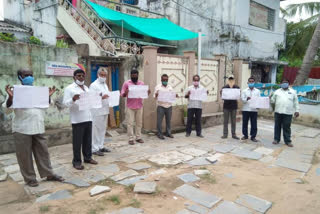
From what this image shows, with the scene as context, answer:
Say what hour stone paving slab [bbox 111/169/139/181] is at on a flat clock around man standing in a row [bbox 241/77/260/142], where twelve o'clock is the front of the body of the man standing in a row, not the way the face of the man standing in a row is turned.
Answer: The stone paving slab is roughly at 1 o'clock from the man standing in a row.

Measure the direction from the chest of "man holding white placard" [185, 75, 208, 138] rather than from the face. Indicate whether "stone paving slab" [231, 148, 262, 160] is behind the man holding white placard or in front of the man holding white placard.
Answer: in front

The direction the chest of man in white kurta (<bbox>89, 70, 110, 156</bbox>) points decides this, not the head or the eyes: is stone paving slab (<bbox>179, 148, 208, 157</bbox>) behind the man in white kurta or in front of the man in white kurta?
in front

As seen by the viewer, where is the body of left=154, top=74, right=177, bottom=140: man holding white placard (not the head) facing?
toward the camera

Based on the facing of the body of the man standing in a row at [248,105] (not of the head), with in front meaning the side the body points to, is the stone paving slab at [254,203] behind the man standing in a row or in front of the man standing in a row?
in front

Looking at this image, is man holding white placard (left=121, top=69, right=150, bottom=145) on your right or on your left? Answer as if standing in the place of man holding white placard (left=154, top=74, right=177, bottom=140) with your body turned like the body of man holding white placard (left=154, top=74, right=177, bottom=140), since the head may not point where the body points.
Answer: on your right

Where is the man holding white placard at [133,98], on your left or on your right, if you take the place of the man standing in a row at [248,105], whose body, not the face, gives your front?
on your right

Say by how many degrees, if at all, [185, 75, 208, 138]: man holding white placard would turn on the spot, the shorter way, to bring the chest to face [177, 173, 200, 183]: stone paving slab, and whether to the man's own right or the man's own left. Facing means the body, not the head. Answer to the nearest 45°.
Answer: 0° — they already face it

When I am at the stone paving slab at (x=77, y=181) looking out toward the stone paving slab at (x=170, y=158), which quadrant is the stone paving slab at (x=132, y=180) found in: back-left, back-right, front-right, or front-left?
front-right

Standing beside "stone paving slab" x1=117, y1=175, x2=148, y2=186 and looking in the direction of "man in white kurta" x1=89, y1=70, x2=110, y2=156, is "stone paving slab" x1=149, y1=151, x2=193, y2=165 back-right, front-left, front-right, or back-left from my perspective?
front-right

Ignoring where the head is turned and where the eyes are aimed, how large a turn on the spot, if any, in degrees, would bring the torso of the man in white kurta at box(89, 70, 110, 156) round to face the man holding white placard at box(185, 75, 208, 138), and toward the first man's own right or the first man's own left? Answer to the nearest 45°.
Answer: approximately 90° to the first man's own left

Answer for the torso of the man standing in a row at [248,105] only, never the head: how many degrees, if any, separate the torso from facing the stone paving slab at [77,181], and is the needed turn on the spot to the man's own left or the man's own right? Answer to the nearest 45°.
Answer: approximately 45° to the man's own right

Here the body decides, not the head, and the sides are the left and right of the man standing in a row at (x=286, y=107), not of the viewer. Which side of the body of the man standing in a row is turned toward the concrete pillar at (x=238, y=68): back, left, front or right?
back

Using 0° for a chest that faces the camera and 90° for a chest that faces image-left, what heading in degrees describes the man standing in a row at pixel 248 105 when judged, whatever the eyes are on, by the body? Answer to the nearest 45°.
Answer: approximately 0°

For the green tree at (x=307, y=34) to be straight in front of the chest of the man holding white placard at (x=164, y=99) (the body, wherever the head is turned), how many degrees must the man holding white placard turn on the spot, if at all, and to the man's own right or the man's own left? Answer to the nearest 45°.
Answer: approximately 135° to the man's own left

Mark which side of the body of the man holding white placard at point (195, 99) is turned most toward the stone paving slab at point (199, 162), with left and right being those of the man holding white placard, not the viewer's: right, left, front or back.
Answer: front

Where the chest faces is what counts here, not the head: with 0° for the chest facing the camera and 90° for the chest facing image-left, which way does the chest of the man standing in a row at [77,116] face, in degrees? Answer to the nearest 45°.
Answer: approximately 315°
